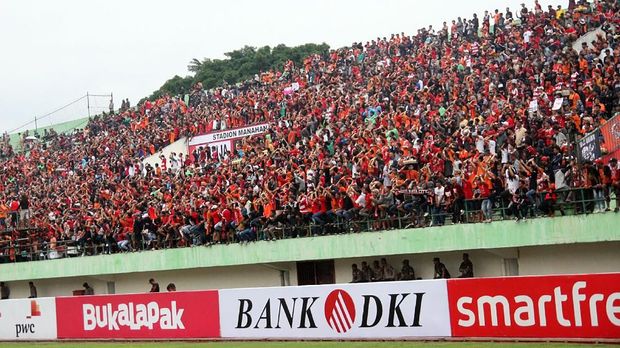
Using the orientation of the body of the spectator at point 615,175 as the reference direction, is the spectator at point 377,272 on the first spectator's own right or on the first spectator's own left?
on the first spectator's own right

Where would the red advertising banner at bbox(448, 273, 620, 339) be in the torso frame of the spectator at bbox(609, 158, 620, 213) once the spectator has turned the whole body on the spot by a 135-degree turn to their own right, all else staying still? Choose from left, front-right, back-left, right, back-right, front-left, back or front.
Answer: back-left

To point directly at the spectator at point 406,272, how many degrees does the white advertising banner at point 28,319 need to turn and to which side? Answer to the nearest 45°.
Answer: approximately 45° to its left

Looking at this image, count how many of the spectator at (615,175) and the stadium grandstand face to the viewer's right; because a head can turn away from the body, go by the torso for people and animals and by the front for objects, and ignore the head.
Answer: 0

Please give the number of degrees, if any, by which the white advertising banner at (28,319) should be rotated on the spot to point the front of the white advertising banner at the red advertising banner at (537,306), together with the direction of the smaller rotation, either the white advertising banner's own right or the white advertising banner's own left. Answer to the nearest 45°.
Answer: approximately 45° to the white advertising banner's own left

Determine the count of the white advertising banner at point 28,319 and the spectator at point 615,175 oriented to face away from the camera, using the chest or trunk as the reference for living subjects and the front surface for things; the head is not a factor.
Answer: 0

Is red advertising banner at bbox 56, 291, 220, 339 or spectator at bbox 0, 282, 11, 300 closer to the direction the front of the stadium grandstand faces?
the red advertising banner

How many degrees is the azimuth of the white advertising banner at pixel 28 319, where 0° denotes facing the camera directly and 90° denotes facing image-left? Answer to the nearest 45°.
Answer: approximately 0°

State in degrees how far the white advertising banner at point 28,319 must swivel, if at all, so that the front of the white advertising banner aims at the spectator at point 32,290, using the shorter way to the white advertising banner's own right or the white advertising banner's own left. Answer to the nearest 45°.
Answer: approximately 180°

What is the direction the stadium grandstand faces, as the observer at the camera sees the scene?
facing the viewer and to the left of the viewer

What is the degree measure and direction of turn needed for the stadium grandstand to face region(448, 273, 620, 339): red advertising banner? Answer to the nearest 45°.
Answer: approximately 45° to its left
